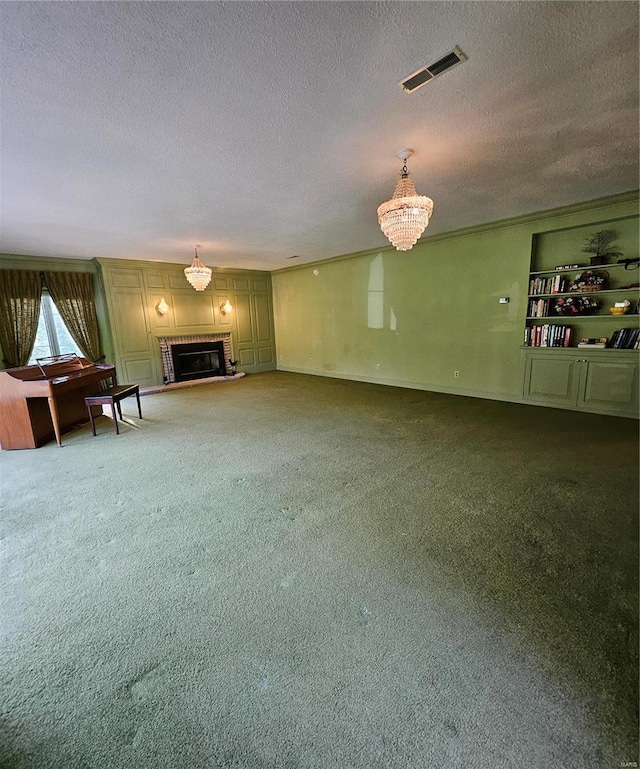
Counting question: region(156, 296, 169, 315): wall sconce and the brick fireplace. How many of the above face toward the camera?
2

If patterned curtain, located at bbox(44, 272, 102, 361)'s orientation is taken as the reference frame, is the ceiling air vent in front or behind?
in front

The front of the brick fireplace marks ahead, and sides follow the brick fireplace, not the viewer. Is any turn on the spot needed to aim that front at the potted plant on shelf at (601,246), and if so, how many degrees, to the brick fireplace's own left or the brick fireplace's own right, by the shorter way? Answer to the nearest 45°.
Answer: approximately 45° to the brick fireplace's own left

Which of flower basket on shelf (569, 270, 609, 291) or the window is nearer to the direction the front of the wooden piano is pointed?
the flower basket on shelf

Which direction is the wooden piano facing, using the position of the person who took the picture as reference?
facing the viewer and to the right of the viewer

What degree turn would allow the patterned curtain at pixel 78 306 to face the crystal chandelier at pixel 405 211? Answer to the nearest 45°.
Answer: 0° — it already faces it

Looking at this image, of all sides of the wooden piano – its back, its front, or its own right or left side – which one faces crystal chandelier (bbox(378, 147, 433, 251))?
front

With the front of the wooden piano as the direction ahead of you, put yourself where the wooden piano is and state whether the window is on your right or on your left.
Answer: on your left

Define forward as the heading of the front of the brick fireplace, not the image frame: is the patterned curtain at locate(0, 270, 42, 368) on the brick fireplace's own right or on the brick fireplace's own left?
on the brick fireplace's own right

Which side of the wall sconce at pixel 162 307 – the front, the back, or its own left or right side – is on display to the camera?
front

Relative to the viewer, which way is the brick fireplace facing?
toward the camera

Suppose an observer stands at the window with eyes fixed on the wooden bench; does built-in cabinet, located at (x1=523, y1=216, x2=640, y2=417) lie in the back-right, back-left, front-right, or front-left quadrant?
front-left

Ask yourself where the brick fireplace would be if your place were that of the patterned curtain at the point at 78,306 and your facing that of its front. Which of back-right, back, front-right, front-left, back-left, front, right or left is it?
left

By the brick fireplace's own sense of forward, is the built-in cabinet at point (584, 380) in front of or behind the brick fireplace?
in front
